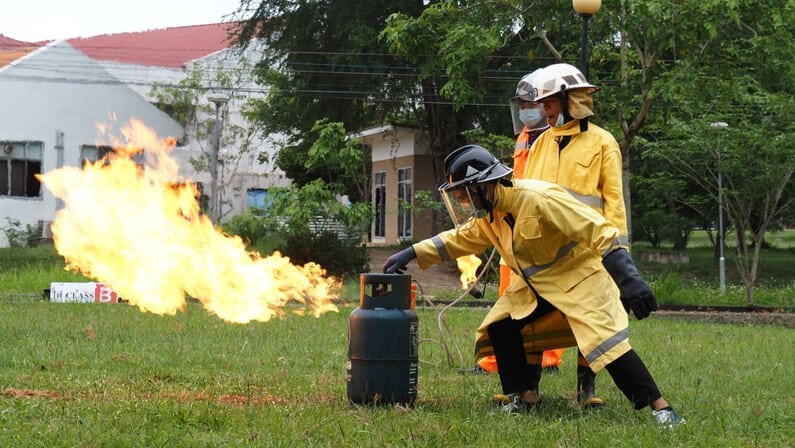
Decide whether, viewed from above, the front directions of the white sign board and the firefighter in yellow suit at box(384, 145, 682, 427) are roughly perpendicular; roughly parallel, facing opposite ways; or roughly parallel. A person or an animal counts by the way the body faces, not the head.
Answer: roughly perpendicular

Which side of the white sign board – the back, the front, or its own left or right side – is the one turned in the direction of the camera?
front

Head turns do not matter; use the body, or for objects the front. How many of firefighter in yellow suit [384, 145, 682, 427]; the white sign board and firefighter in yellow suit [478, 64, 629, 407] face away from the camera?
0

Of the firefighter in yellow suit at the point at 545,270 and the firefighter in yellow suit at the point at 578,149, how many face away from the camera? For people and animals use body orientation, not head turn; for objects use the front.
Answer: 0

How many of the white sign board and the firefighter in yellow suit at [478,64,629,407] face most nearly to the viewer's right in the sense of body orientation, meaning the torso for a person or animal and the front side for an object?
0

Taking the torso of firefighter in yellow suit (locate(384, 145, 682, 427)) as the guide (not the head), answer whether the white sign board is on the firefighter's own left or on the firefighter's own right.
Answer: on the firefighter's own right

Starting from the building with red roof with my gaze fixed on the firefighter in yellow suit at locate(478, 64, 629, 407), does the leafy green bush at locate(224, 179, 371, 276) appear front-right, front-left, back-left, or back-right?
front-left

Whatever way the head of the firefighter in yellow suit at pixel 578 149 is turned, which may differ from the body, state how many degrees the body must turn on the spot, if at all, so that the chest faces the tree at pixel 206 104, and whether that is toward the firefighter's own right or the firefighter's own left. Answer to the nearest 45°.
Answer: approximately 90° to the firefighter's own right

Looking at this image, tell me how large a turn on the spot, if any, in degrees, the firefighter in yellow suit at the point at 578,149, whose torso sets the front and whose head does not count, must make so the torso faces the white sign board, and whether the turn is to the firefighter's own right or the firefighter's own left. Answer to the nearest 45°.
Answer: approximately 90° to the firefighter's own right

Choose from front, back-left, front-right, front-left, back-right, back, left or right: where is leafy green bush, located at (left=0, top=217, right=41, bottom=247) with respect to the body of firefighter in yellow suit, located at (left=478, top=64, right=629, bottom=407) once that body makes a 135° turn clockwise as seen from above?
front-left

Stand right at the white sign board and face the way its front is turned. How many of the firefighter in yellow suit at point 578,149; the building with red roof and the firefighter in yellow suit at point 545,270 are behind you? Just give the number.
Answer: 1
